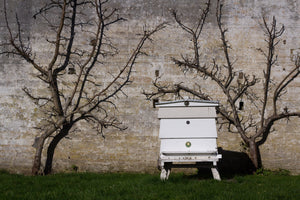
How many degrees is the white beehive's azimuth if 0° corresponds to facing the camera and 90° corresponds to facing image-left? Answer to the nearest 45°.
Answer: approximately 0°

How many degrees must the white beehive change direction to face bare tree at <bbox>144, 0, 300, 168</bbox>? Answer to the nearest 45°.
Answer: approximately 135° to its left

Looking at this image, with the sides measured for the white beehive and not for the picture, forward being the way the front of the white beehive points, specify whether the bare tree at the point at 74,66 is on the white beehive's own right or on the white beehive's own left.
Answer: on the white beehive's own right
